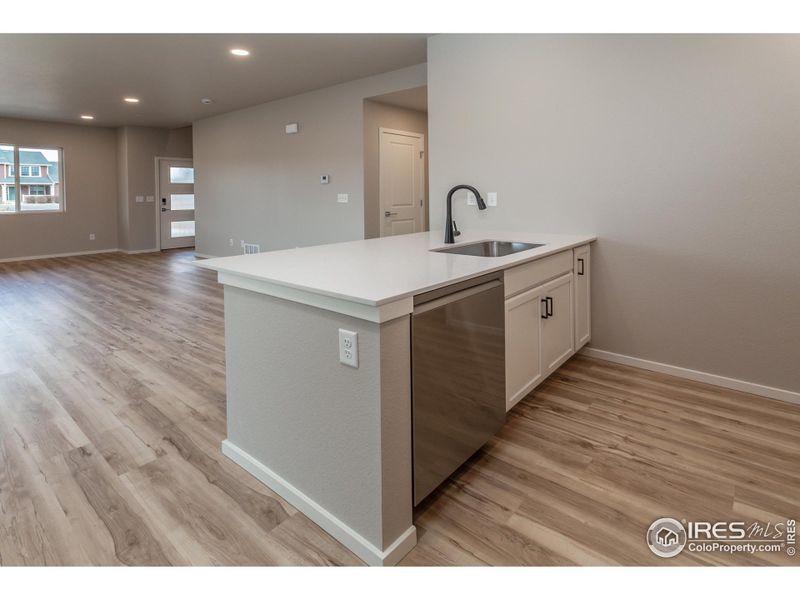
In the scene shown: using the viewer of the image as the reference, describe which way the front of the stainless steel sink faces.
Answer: facing the viewer and to the right of the viewer

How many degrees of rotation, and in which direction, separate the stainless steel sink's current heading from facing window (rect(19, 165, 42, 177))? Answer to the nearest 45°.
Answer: approximately 180°

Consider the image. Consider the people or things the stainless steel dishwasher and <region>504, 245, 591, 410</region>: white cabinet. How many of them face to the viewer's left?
0

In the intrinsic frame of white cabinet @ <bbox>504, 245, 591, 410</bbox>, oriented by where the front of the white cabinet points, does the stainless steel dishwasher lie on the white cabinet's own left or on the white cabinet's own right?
on the white cabinet's own right

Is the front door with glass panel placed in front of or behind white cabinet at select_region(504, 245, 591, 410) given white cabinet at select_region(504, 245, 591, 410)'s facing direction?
behind

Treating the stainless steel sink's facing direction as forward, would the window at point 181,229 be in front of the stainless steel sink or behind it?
behind

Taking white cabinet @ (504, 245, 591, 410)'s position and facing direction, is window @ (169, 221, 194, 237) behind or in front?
behind

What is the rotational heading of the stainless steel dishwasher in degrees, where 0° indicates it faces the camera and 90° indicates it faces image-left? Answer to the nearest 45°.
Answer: approximately 315°

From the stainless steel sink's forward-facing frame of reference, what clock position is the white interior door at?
The white interior door is roughly at 7 o'clock from the stainless steel sink.
